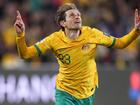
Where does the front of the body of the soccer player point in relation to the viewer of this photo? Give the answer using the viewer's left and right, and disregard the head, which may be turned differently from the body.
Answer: facing the viewer
